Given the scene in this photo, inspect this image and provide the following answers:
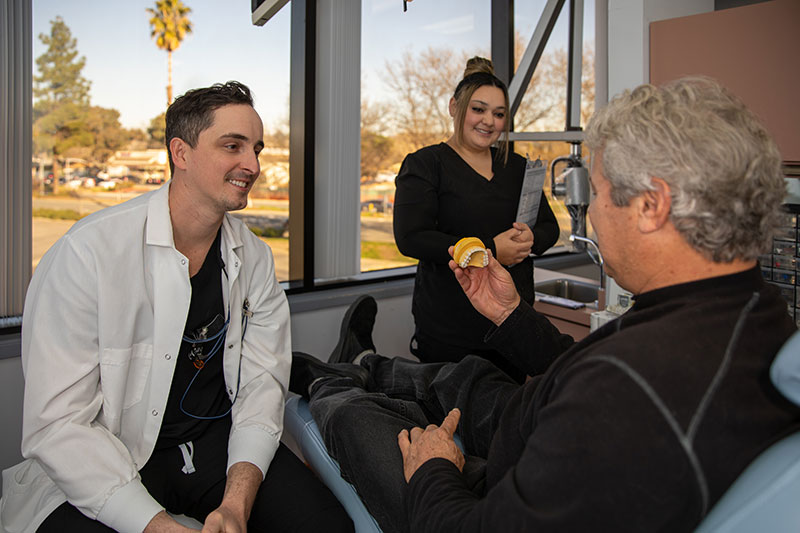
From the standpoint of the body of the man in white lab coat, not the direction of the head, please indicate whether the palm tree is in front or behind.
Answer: behind

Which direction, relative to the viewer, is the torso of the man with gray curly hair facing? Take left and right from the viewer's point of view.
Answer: facing away from the viewer and to the left of the viewer

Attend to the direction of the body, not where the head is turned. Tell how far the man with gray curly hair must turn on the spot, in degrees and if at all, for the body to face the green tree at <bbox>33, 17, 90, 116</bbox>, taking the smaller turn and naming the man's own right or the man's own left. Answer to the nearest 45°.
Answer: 0° — they already face it

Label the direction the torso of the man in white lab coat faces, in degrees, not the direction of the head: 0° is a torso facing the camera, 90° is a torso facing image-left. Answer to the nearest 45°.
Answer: approximately 315°

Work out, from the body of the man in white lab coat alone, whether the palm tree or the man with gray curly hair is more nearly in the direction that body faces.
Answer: the man with gray curly hair

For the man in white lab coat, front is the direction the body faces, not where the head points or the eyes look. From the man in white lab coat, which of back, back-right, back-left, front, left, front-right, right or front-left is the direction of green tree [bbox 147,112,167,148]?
back-left
